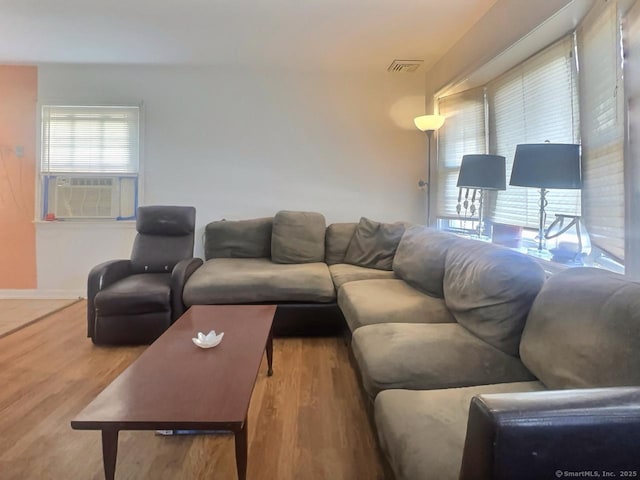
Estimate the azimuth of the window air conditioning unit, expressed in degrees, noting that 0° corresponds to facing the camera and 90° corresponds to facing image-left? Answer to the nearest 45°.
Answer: approximately 0°

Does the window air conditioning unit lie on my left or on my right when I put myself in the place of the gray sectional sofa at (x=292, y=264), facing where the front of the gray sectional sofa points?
on my right

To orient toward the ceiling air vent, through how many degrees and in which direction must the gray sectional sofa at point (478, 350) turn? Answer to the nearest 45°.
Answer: approximately 135° to its right
